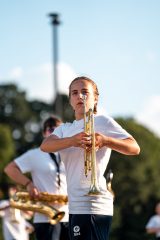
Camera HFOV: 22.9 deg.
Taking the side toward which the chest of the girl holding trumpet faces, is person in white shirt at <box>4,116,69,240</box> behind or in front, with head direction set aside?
behind

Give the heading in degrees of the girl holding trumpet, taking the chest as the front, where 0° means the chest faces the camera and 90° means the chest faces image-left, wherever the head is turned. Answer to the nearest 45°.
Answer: approximately 0°
